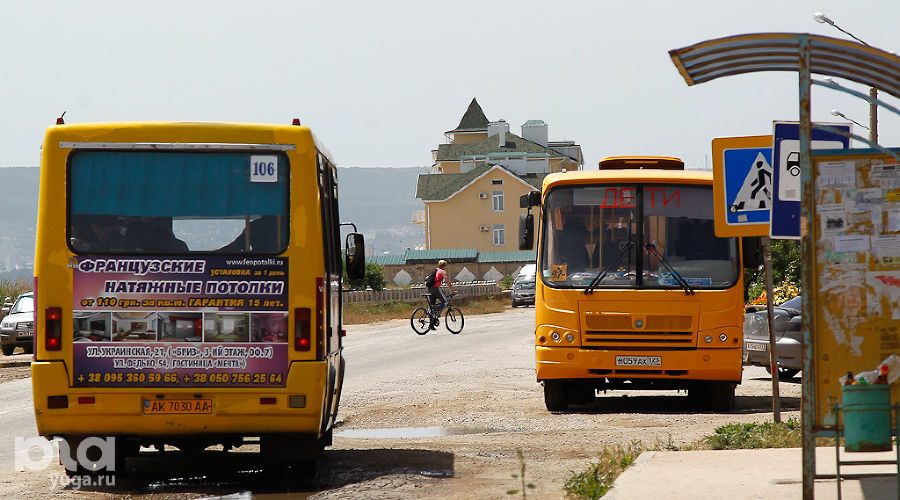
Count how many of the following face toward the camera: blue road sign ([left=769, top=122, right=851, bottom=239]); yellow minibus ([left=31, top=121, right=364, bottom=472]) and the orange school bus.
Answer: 2

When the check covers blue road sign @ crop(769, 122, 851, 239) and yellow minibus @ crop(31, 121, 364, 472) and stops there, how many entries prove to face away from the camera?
1

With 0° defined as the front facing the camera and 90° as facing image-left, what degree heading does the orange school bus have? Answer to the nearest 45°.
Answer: approximately 0°

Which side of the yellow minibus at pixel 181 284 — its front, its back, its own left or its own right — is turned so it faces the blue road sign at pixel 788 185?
right

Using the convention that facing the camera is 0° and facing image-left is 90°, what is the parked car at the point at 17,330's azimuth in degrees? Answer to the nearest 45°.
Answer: approximately 45°

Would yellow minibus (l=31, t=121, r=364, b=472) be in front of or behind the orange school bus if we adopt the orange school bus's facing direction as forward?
in front

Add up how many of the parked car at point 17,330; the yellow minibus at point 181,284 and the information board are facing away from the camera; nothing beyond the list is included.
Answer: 1

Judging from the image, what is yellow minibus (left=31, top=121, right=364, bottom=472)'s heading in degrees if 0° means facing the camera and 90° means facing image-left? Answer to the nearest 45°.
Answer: approximately 180°

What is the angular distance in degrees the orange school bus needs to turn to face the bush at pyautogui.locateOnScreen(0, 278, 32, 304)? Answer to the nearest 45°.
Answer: approximately 135° to its right
